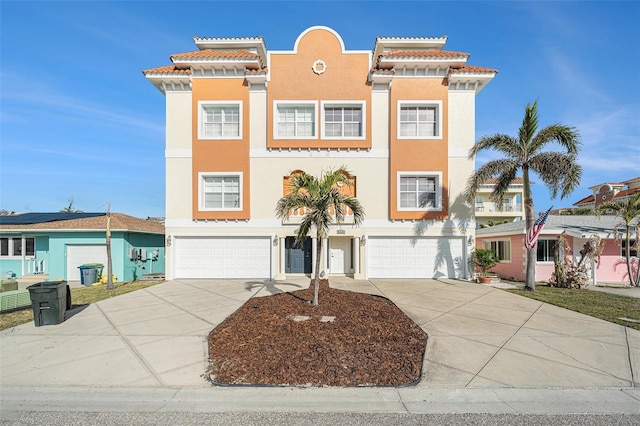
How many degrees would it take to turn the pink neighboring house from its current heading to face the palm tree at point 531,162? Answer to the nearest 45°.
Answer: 0° — it already faces it

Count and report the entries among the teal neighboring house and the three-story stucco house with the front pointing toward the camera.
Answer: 2

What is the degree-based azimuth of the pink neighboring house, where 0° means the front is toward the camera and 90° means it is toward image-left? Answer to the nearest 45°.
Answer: approximately 0°

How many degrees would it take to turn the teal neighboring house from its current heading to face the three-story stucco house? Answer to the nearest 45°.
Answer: approximately 45° to its left

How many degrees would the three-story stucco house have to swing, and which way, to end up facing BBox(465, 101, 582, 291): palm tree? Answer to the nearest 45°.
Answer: approximately 90° to its left

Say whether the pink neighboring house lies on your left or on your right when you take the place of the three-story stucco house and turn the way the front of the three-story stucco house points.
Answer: on your left

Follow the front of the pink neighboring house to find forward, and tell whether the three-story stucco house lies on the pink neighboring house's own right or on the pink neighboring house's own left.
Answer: on the pink neighboring house's own right

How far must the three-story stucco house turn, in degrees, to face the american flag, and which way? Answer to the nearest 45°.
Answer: approximately 90° to its left

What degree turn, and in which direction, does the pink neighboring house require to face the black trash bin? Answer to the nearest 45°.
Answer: approximately 45° to its right

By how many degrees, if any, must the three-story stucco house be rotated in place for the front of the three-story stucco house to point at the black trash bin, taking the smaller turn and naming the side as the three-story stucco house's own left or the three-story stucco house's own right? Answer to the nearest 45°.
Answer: approximately 45° to the three-story stucco house's own right

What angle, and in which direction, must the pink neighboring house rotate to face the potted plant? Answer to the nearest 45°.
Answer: approximately 45° to its right

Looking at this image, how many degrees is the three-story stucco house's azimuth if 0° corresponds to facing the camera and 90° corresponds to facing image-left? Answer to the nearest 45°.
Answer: approximately 0°
